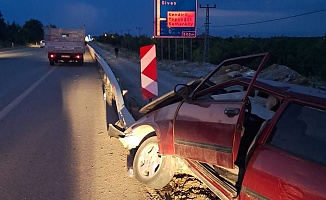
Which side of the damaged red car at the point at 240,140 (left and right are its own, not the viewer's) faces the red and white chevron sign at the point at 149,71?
front

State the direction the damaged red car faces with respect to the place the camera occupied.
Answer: facing away from the viewer and to the left of the viewer

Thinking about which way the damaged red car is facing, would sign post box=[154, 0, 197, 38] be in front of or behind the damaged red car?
in front

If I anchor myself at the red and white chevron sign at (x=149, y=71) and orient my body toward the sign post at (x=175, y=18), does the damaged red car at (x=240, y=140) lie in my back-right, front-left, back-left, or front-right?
back-right
